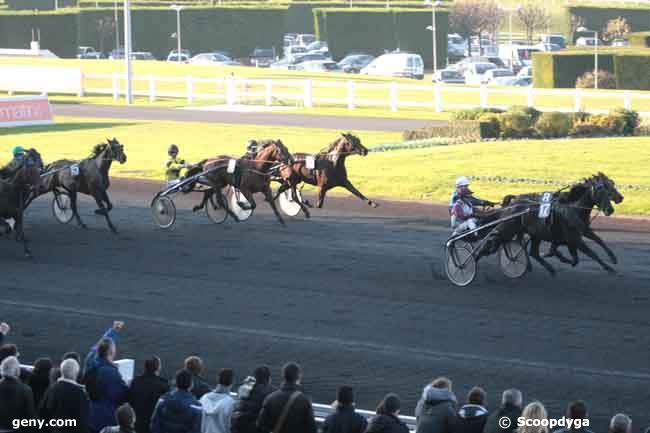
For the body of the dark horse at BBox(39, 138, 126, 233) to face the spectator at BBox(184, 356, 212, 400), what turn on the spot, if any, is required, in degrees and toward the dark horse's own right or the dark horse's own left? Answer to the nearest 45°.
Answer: approximately 45° to the dark horse's own right

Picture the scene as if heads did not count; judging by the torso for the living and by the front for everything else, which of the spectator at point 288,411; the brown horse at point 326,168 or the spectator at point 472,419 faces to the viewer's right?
the brown horse

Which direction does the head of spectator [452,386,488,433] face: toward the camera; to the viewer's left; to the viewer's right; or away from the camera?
away from the camera

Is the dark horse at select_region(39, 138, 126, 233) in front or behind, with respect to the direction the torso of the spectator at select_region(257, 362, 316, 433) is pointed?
in front

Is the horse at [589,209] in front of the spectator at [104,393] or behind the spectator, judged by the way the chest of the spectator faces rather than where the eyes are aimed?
in front

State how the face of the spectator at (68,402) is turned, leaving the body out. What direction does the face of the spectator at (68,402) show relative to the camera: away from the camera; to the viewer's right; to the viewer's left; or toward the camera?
away from the camera

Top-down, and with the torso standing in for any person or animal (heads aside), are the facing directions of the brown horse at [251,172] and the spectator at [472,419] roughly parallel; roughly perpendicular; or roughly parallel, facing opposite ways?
roughly perpendicular

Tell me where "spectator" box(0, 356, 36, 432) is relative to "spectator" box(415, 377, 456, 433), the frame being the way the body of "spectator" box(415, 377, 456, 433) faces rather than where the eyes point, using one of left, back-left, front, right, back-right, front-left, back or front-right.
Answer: left

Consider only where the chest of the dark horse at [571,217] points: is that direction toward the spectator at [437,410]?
no

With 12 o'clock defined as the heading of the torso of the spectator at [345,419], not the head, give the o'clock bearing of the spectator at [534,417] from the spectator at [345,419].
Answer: the spectator at [534,417] is roughly at 4 o'clock from the spectator at [345,419].

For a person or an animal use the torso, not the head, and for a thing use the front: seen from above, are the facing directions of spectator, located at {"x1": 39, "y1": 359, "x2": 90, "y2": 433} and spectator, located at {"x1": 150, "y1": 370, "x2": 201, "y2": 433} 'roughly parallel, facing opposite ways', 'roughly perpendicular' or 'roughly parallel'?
roughly parallel

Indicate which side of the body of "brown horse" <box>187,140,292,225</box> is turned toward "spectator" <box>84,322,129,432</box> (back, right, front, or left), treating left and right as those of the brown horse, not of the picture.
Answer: right

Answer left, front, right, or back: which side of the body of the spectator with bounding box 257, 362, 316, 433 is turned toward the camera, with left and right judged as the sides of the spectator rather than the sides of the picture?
back

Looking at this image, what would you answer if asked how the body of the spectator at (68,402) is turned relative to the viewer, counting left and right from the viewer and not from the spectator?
facing away from the viewer

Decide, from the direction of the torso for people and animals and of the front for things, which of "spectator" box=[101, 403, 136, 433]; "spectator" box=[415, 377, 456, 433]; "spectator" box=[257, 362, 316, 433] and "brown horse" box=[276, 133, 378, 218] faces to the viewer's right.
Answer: the brown horse

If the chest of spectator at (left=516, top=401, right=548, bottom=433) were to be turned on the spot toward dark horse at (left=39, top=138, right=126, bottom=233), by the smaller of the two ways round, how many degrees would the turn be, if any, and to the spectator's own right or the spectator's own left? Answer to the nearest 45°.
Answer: approximately 45° to the spectator's own left

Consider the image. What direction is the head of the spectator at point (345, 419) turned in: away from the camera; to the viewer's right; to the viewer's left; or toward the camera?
away from the camera

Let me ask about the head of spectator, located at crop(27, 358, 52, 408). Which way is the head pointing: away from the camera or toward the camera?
away from the camera

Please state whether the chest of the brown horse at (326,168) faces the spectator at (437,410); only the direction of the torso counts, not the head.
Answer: no

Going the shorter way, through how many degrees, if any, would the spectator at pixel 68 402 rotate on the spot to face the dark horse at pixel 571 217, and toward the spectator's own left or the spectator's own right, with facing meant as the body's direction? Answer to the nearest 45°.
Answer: approximately 45° to the spectator's own right

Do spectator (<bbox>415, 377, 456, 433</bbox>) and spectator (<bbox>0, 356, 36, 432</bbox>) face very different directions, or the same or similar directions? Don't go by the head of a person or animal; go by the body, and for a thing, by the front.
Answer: same or similar directions

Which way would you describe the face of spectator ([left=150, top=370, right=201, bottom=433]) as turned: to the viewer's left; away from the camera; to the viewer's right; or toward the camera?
away from the camera

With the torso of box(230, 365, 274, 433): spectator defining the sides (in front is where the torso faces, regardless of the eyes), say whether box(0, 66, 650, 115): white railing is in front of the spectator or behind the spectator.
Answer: in front

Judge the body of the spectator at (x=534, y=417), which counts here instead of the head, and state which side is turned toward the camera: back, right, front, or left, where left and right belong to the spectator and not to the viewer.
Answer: back
